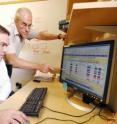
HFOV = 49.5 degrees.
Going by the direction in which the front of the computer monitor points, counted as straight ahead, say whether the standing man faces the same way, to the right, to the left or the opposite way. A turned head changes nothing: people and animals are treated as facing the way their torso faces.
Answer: to the left

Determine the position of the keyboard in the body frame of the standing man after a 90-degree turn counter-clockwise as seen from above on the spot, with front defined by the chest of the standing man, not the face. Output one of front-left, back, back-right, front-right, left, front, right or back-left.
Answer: back-right

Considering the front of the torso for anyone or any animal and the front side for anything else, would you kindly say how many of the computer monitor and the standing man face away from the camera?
0

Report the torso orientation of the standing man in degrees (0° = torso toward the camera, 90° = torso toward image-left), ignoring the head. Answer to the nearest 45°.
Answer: approximately 315°

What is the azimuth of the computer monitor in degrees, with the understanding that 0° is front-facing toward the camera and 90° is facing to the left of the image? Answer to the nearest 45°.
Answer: approximately 45°

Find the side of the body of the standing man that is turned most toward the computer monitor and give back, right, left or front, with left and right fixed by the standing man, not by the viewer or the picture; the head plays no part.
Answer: front

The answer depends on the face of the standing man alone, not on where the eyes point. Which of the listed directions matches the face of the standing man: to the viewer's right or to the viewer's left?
to the viewer's right
